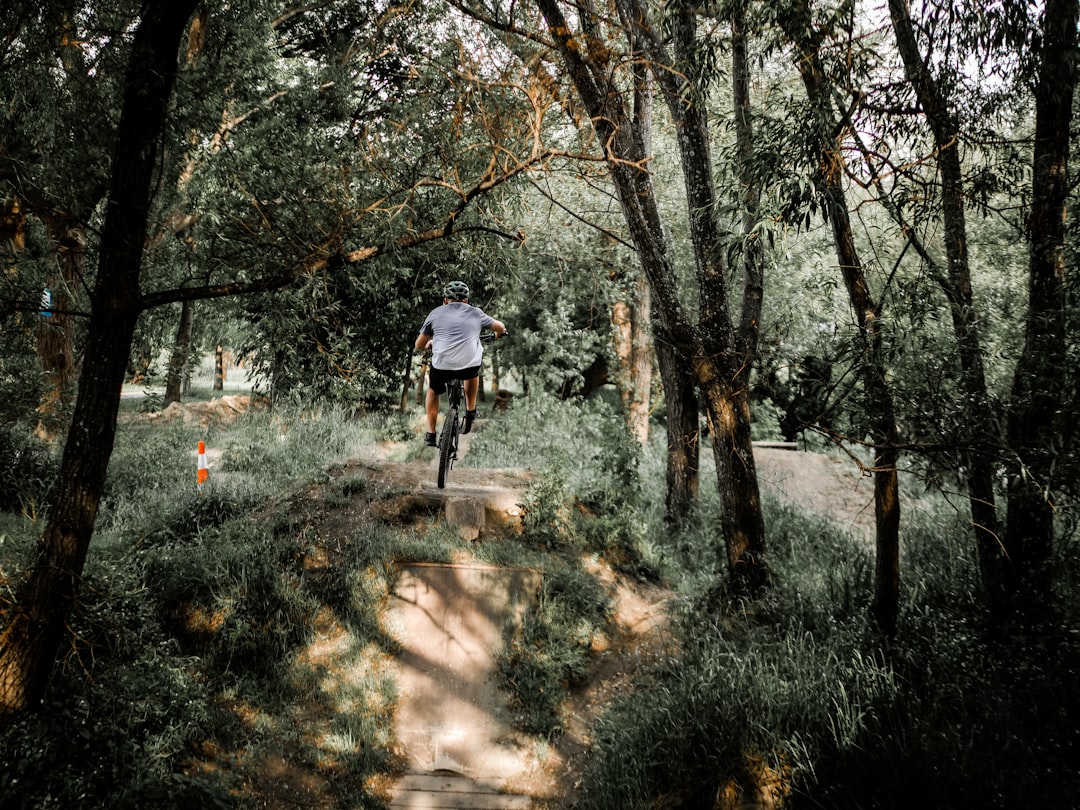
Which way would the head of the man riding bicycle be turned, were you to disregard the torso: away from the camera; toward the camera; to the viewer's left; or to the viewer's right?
away from the camera

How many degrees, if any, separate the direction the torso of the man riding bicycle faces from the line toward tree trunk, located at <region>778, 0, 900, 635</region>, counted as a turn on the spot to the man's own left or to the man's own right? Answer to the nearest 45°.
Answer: approximately 135° to the man's own right

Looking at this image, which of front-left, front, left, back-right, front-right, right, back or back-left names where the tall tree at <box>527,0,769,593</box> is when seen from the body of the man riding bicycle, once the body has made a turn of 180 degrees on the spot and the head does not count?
front-left

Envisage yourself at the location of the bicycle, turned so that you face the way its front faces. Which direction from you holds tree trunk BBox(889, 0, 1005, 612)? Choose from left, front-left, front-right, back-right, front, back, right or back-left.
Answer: back-right

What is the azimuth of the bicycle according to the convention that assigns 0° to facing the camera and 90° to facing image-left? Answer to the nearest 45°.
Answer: approximately 180°

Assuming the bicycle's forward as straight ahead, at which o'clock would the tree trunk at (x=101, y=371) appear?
The tree trunk is roughly at 7 o'clock from the bicycle.

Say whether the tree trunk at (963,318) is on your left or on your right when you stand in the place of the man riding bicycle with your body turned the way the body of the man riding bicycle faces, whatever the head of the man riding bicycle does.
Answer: on your right

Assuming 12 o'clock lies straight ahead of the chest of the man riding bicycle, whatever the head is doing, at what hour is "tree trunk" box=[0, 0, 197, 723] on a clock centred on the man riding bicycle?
The tree trunk is roughly at 7 o'clock from the man riding bicycle.

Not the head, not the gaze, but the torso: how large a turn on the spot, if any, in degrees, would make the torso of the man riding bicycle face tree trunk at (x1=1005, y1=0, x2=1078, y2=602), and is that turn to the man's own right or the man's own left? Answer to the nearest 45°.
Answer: approximately 135° to the man's own right

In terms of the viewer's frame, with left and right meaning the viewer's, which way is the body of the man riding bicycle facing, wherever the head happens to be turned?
facing away from the viewer
